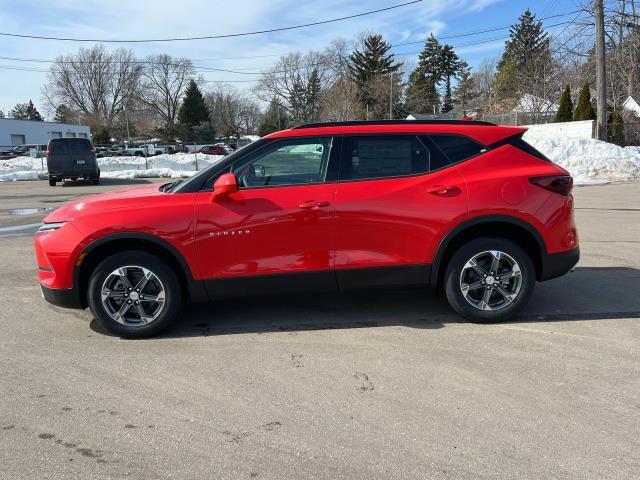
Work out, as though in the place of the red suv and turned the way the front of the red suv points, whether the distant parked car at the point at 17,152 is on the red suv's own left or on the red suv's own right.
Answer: on the red suv's own right

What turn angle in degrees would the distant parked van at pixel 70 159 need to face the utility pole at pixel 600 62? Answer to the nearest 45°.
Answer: approximately 90° to its right

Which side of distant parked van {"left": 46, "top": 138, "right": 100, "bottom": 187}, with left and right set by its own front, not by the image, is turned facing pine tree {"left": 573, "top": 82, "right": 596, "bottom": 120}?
right

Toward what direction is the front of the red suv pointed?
to the viewer's left

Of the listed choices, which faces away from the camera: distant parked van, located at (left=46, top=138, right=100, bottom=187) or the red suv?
the distant parked van

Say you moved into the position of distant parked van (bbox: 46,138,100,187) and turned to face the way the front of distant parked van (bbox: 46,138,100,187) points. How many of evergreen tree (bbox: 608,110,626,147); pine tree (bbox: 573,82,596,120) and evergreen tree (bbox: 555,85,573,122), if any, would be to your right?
3

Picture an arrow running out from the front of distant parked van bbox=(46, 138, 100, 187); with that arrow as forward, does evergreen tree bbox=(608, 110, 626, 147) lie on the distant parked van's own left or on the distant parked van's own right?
on the distant parked van's own right

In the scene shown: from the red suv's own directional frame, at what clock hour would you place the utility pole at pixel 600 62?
The utility pole is roughly at 4 o'clock from the red suv.

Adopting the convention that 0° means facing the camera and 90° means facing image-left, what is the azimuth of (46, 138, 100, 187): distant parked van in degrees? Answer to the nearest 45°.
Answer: approximately 180°

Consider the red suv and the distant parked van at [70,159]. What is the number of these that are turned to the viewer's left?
1

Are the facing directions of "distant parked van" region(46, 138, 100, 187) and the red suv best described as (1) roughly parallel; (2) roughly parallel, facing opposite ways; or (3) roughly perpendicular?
roughly perpendicular
